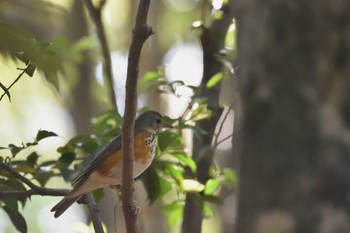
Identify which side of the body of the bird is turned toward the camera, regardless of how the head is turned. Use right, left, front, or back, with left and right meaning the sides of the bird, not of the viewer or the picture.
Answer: right

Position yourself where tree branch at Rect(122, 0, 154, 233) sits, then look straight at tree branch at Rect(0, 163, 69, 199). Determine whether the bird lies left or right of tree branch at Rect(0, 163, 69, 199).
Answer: right

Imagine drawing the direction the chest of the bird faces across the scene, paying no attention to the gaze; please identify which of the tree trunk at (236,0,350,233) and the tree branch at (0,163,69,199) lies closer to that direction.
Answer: the tree trunk

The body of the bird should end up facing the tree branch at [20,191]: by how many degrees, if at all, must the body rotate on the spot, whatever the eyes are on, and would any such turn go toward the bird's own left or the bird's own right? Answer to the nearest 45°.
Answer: approximately 135° to the bird's own right
